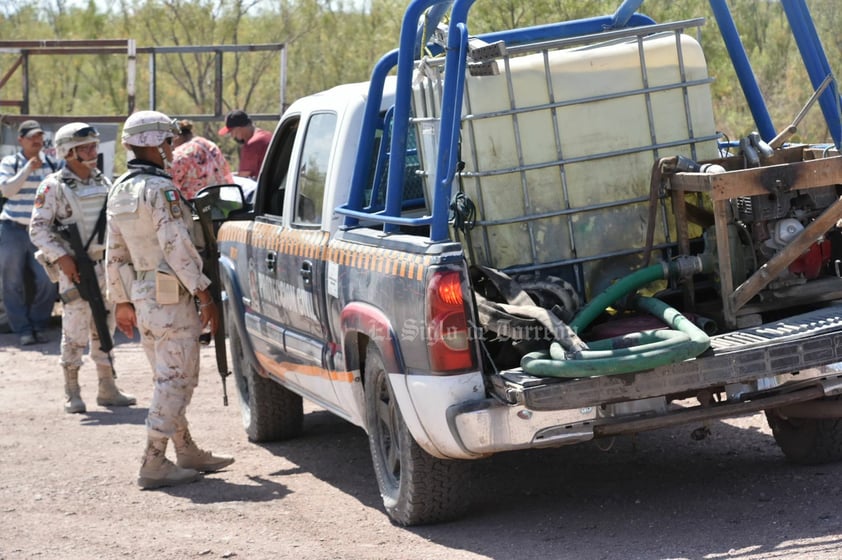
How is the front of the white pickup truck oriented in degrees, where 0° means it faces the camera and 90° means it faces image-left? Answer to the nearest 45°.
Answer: approximately 135°

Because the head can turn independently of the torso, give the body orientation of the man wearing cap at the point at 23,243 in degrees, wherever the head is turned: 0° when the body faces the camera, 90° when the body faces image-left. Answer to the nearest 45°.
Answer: approximately 315°

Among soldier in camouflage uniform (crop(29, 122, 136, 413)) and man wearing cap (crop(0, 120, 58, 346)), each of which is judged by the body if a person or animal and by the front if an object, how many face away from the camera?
0

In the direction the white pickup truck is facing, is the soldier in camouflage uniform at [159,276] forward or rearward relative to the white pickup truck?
forward

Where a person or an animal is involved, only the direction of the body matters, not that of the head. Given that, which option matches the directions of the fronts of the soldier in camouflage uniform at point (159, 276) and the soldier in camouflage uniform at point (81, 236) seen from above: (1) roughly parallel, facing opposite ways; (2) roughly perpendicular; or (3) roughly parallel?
roughly perpendicular

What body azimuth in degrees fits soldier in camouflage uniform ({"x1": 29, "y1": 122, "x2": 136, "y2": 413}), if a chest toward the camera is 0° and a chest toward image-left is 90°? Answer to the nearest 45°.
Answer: approximately 315°

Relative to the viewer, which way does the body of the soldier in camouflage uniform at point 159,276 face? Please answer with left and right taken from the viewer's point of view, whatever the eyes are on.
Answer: facing away from the viewer and to the right of the viewer

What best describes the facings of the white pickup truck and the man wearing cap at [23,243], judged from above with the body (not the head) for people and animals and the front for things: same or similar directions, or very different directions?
very different directions

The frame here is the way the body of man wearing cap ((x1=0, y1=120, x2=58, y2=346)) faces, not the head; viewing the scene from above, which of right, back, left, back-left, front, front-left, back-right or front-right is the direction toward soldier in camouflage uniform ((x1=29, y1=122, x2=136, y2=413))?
front-right

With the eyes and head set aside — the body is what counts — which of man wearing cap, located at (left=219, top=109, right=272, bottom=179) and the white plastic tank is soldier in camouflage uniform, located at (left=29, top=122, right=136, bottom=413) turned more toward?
the white plastic tank

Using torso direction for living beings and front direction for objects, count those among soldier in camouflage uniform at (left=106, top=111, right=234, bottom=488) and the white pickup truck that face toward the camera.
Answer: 0
